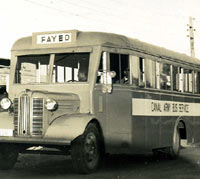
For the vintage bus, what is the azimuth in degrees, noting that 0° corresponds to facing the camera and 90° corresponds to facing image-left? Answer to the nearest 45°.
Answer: approximately 45°
